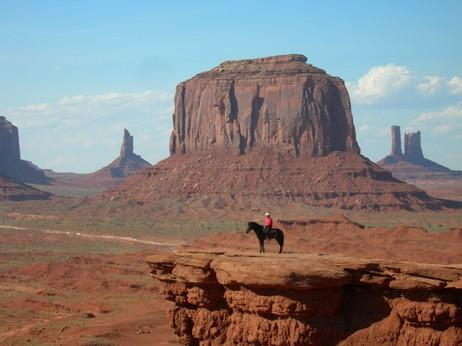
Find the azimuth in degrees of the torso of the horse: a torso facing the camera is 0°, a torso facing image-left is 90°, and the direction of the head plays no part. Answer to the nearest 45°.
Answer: approximately 90°
